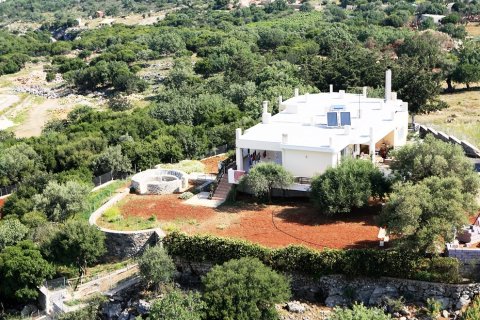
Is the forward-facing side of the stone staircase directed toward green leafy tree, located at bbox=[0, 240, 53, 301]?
yes

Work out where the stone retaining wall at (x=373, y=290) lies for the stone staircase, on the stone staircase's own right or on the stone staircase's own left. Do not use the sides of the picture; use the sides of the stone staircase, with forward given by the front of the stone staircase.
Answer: on the stone staircase's own left

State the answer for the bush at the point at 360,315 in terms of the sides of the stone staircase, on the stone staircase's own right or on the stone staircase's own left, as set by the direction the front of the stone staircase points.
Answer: on the stone staircase's own left

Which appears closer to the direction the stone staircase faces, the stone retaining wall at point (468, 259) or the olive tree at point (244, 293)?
the olive tree

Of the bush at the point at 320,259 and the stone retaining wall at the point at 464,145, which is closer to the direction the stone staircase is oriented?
the bush

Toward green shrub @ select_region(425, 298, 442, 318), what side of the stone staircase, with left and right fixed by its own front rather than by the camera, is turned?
left

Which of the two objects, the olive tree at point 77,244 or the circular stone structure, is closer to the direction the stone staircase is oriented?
the olive tree

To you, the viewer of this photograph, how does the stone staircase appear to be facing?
facing the viewer and to the left of the viewer

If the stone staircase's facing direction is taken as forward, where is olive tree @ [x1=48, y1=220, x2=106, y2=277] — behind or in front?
in front

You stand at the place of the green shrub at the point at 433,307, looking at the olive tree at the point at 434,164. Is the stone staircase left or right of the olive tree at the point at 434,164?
left

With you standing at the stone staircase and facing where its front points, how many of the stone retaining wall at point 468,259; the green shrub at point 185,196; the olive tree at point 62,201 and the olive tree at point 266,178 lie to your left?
2

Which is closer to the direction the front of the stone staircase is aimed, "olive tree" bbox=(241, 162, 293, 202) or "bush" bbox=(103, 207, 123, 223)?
the bush

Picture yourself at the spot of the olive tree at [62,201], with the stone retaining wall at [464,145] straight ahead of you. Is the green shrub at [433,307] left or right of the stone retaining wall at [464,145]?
right

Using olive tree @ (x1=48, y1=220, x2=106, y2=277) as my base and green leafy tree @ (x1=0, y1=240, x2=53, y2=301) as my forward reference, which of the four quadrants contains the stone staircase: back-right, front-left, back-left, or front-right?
back-right

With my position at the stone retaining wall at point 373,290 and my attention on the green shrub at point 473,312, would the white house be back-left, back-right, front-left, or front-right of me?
back-left

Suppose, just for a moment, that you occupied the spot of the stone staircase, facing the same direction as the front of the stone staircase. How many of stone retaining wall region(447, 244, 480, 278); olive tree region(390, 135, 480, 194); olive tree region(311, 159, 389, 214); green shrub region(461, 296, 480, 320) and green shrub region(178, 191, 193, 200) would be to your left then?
4

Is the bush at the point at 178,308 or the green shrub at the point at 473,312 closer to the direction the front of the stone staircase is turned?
the bush

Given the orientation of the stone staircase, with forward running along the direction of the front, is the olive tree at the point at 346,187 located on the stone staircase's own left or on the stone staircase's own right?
on the stone staircase's own left

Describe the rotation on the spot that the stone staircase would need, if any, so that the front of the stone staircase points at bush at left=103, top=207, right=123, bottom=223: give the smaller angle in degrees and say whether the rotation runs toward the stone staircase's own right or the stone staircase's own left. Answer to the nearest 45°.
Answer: approximately 45° to the stone staircase's own right

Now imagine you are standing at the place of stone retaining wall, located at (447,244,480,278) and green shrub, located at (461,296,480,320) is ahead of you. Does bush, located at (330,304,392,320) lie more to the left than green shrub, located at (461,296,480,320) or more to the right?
right

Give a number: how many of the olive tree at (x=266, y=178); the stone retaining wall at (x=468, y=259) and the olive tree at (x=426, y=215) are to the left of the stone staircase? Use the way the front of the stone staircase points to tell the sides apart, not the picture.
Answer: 3

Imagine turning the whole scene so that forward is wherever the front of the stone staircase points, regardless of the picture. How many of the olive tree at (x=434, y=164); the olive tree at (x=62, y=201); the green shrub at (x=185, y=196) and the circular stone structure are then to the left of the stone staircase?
1
